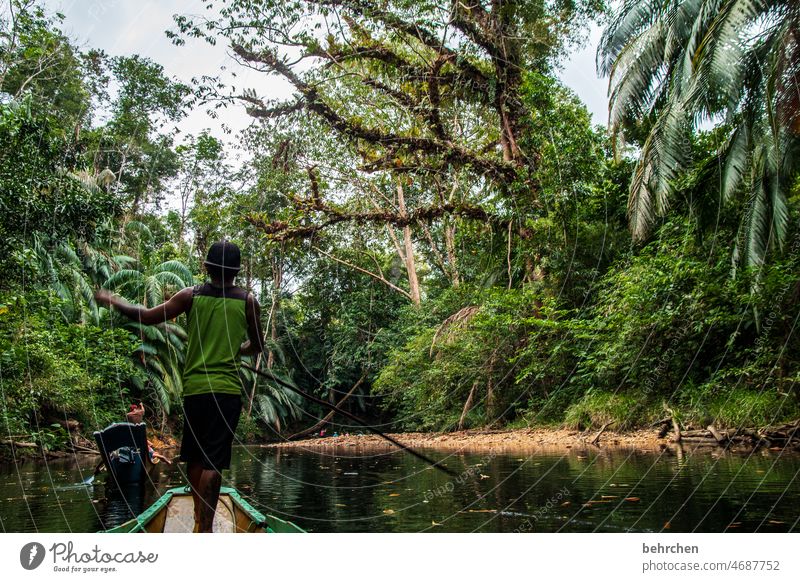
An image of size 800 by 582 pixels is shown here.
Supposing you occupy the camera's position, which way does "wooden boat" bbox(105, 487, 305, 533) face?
facing away from the viewer

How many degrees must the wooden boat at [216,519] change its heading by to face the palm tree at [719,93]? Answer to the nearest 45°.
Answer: approximately 90° to its right

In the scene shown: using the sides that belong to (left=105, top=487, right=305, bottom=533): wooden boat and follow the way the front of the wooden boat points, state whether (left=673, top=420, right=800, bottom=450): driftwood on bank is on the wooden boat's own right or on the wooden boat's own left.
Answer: on the wooden boat's own right

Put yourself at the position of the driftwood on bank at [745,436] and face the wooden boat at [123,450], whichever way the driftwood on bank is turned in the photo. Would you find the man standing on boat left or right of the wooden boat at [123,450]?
left

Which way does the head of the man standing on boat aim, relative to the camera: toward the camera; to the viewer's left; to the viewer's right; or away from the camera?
away from the camera

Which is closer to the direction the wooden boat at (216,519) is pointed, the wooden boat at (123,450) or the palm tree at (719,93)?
the wooden boat

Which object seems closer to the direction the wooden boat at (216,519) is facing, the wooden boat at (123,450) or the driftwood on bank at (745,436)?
the wooden boat
